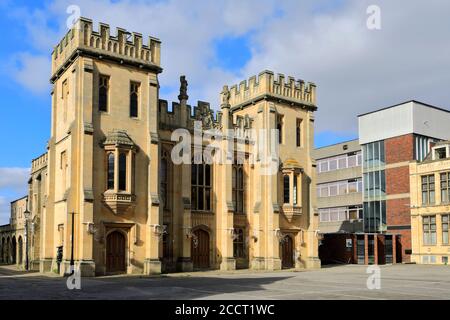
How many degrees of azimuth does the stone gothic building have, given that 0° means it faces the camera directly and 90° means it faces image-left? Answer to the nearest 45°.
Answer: approximately 315°
